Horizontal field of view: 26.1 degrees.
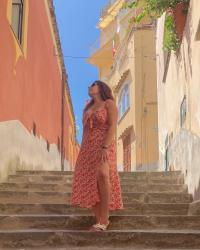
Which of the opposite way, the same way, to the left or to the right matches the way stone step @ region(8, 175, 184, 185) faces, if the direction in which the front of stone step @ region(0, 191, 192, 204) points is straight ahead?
the same way

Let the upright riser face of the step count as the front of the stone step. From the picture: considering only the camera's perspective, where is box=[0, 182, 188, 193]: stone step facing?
facing the viewer

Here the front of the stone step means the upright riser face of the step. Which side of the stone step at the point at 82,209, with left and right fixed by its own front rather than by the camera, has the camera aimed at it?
front

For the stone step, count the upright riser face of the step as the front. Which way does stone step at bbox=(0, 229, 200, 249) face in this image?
toward the camera

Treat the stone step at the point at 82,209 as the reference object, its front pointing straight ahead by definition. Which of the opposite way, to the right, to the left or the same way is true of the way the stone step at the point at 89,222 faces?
the same way

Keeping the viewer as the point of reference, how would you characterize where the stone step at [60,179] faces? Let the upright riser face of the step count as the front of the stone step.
facing the viewer

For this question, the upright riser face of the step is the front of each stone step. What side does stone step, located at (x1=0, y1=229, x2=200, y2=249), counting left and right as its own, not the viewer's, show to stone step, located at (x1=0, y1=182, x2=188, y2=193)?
back

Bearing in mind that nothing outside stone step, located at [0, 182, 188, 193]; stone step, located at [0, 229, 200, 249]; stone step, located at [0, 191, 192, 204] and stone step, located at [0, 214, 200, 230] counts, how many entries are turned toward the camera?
4

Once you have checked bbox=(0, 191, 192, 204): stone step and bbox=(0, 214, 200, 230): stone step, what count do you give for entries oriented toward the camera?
2

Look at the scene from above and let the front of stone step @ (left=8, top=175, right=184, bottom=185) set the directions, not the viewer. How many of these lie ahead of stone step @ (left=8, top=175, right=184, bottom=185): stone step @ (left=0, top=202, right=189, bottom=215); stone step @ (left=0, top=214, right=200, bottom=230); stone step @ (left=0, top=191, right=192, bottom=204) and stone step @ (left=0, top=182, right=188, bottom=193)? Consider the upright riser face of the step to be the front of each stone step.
4

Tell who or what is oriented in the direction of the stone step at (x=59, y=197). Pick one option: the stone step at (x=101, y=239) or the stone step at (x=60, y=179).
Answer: the stone step at (x=60, y=179)

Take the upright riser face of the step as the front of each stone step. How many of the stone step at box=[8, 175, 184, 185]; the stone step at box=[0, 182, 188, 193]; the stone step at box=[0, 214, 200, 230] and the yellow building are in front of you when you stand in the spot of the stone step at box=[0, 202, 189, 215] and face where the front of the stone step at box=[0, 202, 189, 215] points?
1

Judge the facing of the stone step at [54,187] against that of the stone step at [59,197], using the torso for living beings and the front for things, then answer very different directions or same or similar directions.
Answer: same or similar directions

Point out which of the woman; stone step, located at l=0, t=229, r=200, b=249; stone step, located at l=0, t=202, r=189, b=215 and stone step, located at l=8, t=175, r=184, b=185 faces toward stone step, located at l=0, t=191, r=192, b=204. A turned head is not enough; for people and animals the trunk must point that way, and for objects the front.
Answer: stone step, located at l=8, t=175, r=184, b=185

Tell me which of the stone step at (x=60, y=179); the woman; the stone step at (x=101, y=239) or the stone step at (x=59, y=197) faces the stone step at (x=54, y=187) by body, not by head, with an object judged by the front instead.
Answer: the stone step at (x=60, y=179)
